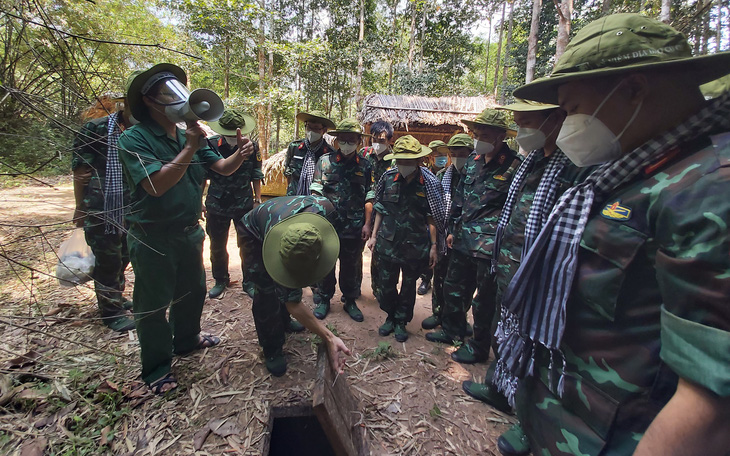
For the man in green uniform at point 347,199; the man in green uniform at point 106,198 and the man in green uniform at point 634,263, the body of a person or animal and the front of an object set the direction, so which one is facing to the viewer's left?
the man in green uniform at point 634,263

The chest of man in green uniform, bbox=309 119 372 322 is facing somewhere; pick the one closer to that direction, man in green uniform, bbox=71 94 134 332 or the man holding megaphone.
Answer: the man holding megaphone

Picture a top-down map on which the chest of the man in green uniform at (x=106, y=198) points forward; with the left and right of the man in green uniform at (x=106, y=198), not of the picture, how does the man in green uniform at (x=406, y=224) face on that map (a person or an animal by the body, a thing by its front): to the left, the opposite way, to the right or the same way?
to the right

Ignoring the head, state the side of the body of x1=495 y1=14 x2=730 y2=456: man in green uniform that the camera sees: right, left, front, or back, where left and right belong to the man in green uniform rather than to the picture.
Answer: left

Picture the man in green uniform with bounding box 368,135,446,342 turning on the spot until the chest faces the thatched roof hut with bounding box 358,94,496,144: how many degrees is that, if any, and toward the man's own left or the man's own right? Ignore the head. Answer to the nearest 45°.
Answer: approximately 180°

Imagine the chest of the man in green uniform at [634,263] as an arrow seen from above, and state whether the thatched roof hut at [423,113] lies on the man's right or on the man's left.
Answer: on the man's right

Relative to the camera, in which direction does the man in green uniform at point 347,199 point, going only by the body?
toward the camera

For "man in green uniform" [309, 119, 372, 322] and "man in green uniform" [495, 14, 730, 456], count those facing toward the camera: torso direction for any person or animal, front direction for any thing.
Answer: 1

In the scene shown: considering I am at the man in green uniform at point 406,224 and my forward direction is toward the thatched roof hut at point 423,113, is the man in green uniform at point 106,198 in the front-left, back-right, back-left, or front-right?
back-left

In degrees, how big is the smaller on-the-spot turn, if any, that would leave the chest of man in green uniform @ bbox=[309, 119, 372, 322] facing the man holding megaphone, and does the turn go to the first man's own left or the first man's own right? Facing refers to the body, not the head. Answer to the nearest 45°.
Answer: approximately 45° to the first man's own right

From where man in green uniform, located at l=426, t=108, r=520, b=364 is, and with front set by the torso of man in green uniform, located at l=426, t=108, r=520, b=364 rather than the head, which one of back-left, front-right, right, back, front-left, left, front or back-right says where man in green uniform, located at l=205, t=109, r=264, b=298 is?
front-right

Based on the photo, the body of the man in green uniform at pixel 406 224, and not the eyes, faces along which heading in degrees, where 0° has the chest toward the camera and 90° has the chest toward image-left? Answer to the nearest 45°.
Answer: approximately 0°

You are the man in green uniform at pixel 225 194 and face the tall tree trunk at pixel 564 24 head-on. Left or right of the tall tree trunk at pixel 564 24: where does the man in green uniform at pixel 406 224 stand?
right

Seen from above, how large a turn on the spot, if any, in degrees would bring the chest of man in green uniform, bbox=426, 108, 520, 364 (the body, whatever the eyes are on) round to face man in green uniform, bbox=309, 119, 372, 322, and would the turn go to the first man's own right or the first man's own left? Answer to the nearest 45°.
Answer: approximately 45° to the first man's own right

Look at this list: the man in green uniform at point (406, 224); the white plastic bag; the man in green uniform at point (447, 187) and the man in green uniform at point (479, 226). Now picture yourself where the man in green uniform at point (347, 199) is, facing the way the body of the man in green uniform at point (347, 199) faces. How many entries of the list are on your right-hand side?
1
